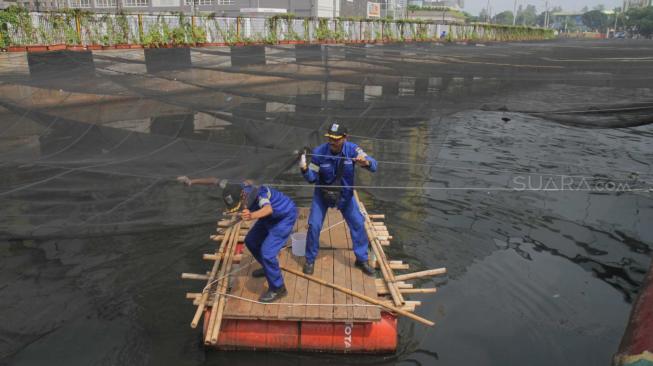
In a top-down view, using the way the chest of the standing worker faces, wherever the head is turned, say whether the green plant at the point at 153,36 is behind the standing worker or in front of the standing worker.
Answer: behind

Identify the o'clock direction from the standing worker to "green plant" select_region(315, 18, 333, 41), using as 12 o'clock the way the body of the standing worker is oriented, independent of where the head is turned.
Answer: The green plant is roughly at 6 o'clock from the standing worker.

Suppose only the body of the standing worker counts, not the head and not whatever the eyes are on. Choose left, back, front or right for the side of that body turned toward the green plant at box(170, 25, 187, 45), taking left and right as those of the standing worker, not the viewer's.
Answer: back

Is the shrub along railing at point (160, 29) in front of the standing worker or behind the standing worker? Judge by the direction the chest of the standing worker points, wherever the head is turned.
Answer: behind

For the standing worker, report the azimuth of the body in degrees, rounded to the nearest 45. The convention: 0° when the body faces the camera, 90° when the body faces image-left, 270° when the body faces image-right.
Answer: approximately 0°
